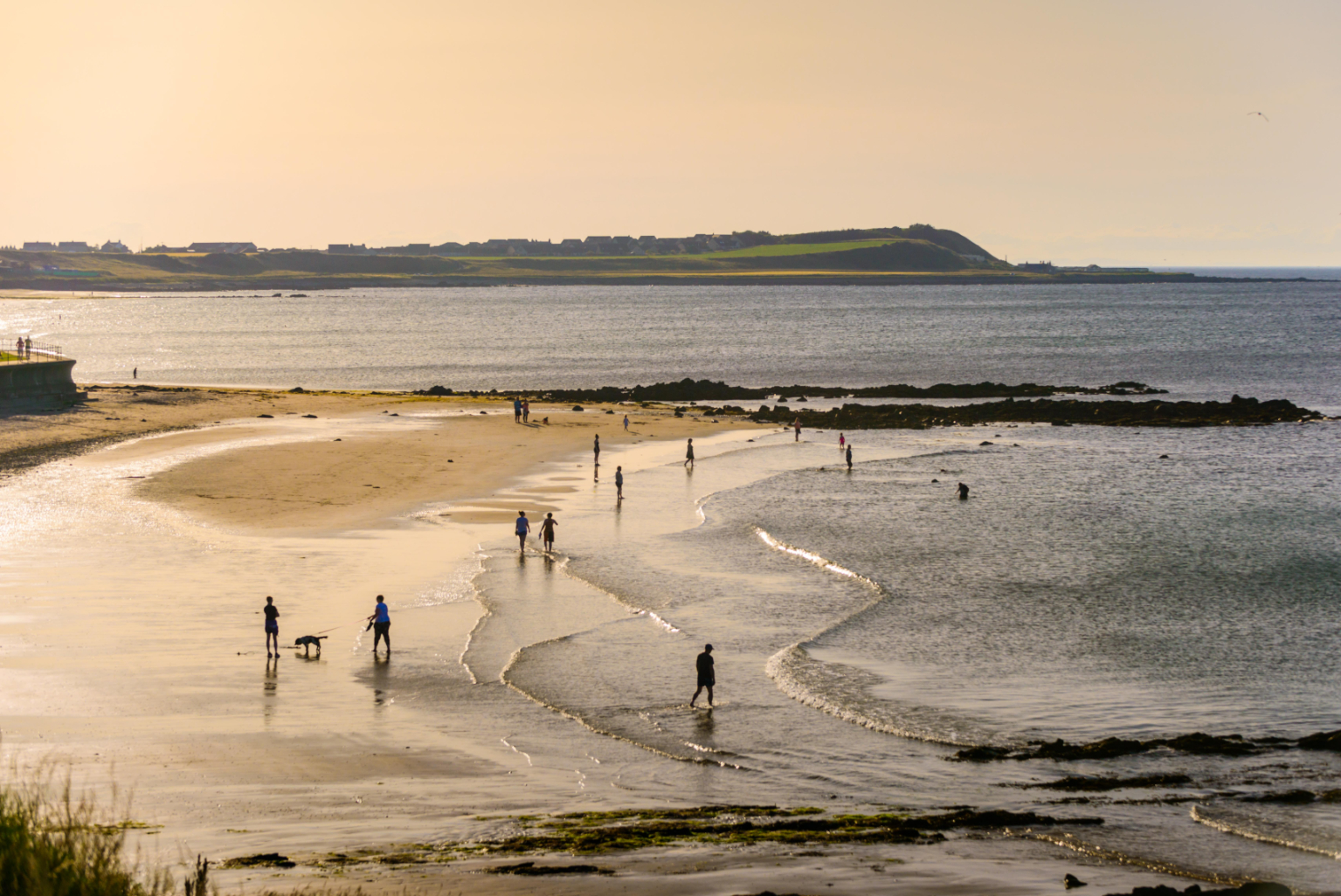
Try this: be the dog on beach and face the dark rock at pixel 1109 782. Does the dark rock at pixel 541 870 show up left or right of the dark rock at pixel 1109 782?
right

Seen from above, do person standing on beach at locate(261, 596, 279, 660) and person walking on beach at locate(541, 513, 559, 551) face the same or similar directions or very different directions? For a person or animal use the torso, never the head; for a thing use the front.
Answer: same or similar directions
